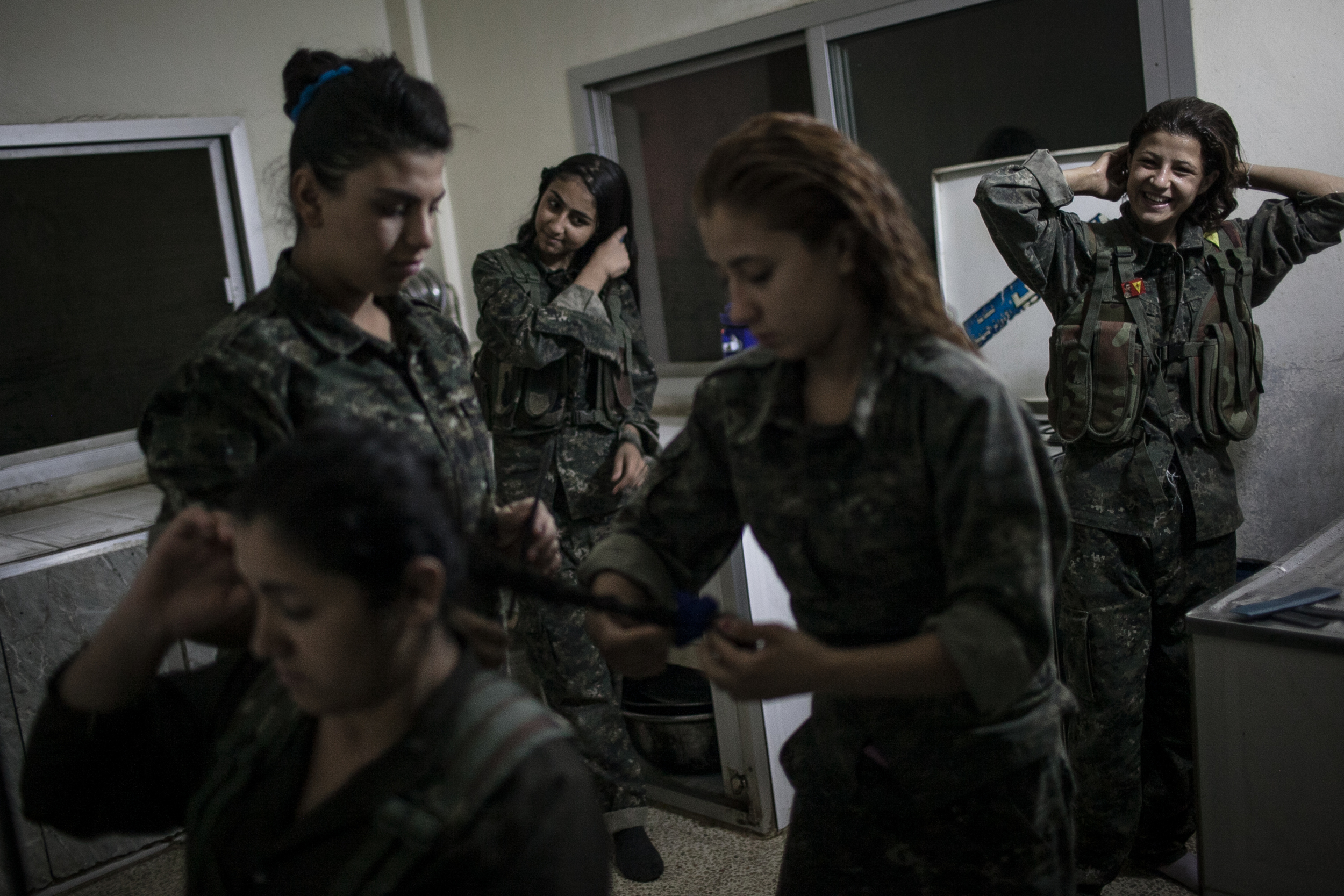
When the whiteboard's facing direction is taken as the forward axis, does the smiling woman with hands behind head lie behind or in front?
in front

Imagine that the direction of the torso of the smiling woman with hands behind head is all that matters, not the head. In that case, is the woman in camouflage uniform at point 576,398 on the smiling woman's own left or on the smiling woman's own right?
on the smiling woman's own right

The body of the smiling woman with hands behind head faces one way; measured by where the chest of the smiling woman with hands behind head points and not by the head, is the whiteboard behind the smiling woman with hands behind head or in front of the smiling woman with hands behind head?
behind

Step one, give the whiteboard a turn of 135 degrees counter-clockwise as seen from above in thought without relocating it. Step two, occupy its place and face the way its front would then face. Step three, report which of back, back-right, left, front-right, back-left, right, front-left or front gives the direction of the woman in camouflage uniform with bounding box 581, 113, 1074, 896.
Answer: back-right

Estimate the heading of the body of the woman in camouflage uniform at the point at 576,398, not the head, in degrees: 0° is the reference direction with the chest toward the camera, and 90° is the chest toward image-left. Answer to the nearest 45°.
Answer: approximately 0°

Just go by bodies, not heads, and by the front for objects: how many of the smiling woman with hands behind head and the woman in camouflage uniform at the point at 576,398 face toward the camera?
2

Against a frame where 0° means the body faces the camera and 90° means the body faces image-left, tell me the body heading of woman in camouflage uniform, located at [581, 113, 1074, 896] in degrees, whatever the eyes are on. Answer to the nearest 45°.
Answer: approximately 45°

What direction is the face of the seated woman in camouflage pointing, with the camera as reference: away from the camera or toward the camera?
toward the camera

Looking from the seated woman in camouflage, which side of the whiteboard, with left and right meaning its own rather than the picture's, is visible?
front

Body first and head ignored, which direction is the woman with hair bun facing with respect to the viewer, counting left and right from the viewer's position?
facing the viewer and to the right of the viewer

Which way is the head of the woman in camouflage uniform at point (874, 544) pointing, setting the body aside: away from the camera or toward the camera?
toward the camera

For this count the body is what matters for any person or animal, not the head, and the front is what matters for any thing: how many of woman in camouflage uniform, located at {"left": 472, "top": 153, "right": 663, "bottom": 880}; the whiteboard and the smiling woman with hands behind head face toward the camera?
3

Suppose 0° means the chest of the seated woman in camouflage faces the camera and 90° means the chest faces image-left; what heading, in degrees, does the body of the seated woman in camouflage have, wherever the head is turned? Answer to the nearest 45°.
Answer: approximately 45°

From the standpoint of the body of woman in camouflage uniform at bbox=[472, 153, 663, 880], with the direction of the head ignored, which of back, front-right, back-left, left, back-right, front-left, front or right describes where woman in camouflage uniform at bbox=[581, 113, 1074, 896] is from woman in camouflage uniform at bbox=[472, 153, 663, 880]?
front

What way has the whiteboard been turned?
toward the camera

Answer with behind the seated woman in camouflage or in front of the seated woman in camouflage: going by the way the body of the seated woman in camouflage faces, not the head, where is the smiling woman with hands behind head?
behind
